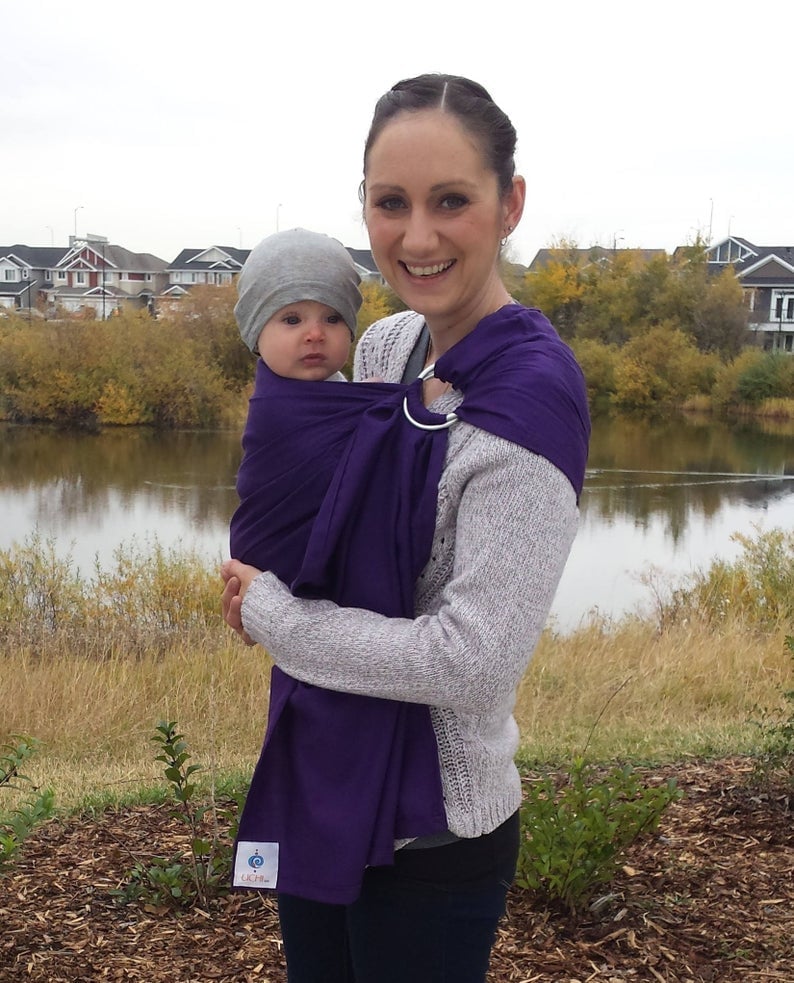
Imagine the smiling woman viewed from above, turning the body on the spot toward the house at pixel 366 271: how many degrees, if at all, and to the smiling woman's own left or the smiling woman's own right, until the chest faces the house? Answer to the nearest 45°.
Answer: approximately 135° to the smiling woman's own right

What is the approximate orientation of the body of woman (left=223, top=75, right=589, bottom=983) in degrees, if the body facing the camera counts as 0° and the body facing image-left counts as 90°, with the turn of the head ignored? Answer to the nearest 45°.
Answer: approximately 45°

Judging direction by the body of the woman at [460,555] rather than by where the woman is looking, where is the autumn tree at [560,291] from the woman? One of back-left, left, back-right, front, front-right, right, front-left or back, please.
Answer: back-right

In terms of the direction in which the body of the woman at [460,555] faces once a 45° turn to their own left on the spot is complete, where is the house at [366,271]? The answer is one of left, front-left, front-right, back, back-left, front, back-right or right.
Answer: back

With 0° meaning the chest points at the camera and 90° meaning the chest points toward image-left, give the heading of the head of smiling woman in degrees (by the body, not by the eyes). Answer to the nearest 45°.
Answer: approximately 45°

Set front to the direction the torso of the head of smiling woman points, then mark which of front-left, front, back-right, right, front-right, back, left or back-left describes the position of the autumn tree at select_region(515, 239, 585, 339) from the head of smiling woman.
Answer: back-right
